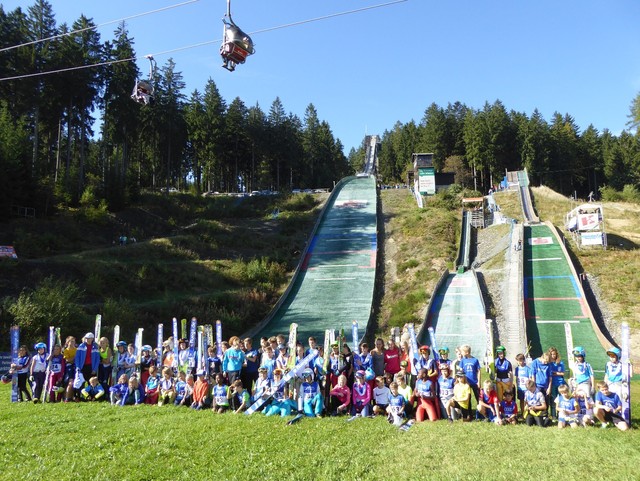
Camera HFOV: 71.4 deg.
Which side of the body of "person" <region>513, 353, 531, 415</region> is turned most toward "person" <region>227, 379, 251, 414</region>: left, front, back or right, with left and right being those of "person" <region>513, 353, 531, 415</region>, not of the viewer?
right

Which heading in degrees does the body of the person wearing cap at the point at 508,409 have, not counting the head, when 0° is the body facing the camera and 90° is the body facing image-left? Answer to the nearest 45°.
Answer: approximately 0°

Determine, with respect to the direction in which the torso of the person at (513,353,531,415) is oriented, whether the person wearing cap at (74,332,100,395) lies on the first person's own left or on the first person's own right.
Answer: on the first person's own right

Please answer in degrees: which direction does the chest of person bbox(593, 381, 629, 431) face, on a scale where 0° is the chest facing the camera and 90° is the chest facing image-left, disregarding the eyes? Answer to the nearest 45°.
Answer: approximately 0°

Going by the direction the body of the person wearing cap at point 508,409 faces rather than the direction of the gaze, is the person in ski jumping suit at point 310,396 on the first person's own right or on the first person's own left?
on the first person's own right

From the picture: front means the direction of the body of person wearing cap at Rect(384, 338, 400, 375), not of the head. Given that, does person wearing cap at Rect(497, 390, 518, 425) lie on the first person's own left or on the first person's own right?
on the first person's own left

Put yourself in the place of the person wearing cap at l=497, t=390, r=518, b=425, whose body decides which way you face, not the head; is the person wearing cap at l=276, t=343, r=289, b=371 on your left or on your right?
on your right

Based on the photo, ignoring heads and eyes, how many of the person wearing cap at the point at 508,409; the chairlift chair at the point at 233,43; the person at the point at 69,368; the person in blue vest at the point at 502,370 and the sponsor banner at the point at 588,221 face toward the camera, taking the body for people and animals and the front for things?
4

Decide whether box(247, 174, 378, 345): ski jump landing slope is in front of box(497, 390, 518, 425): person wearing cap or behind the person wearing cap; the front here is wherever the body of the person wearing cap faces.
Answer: behind

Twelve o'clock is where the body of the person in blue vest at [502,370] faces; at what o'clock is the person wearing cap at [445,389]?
the person wearing cap at [445,389] is roughly at 2 o'clock from the person in blue vest at [502,370].
